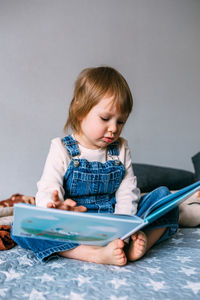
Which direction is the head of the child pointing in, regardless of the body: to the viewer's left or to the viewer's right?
to the viewer's right

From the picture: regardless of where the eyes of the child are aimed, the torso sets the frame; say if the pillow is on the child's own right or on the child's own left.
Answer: on the child's own left
